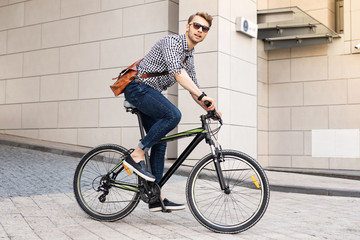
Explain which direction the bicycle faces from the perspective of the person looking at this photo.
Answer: facing to the right of the viewer

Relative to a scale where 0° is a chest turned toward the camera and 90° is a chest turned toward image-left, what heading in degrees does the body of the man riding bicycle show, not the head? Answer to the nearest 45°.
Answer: approximately 270°
